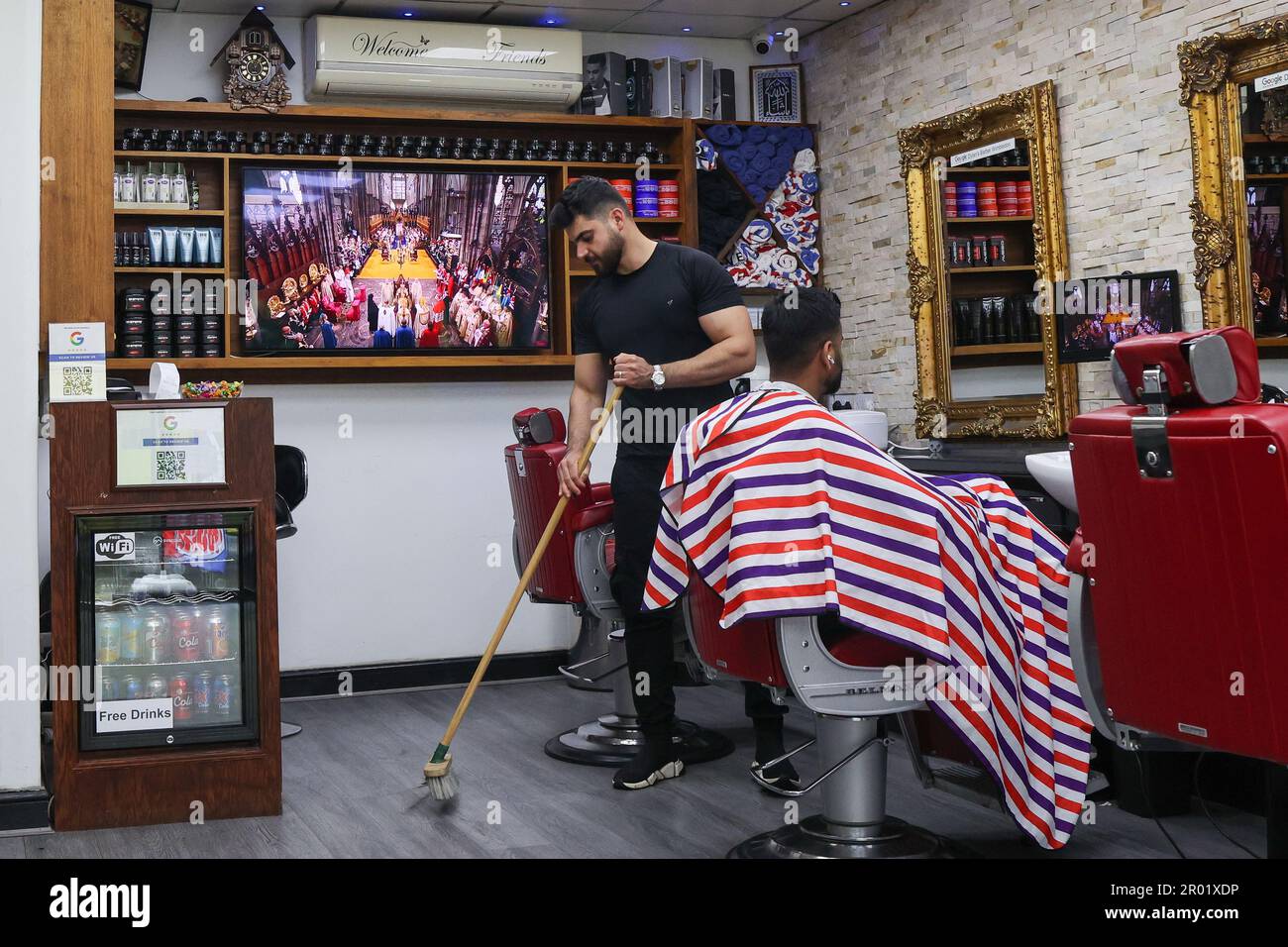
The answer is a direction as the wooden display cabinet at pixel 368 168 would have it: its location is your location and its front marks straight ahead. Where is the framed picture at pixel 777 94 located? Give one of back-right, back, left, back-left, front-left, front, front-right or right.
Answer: left

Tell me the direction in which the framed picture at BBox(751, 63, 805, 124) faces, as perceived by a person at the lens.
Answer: facing the viewer

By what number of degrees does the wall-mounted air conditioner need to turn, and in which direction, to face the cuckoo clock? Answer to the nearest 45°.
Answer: approximately 90° to its right

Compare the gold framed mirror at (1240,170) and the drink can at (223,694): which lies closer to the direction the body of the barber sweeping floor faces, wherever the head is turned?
the drink can

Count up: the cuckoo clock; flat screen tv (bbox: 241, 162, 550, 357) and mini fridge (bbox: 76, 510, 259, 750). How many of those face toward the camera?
3

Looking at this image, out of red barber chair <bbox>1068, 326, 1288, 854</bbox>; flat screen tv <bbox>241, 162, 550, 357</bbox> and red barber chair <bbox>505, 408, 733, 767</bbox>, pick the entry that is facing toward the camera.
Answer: the flat screen tv

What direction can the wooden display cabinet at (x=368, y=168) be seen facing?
toward the camera

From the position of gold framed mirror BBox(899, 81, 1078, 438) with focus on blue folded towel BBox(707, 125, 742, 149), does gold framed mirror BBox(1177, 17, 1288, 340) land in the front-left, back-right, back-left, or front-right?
back-left

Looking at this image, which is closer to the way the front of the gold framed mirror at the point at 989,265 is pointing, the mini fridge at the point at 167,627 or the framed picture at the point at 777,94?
the mini fridge

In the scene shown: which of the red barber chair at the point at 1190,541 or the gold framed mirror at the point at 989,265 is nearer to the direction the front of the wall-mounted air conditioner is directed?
the red barber chair

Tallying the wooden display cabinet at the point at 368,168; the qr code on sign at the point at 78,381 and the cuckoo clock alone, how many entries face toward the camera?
3

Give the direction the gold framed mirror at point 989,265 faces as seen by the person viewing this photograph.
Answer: facing the viewer and to the left of the viewer
